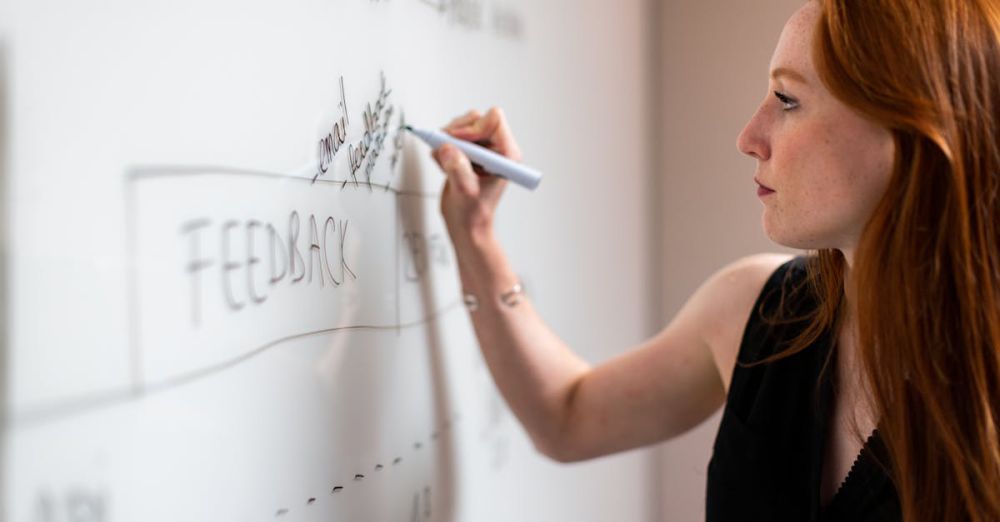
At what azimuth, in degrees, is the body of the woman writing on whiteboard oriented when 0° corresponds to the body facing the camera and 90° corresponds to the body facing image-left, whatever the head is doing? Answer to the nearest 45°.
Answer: approximately 45°

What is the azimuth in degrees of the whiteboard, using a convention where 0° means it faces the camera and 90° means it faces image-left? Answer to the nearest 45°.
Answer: approximately 315°
